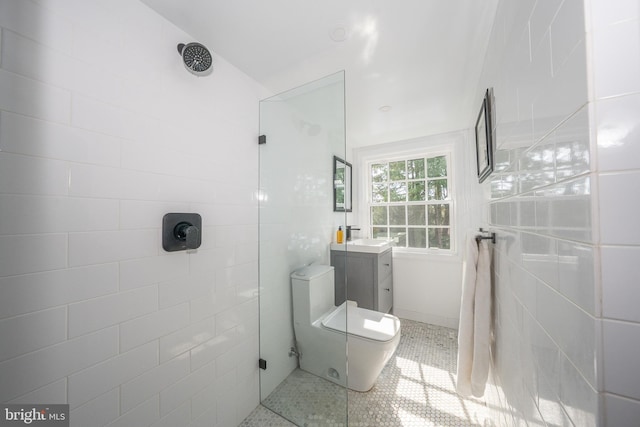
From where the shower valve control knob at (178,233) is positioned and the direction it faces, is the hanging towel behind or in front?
in front

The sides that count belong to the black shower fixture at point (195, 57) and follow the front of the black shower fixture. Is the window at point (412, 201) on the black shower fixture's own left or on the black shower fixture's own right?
on the black shower fixture's own left

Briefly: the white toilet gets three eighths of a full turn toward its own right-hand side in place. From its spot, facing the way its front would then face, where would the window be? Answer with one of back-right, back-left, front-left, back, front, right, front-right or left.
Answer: back-right

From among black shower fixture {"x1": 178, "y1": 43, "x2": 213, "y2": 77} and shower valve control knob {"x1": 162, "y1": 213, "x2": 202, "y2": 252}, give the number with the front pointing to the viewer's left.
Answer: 0

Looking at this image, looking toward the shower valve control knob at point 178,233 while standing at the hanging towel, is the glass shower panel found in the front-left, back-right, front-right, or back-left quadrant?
front-right

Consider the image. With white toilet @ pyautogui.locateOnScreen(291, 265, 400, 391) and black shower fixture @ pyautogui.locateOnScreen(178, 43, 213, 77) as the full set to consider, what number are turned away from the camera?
0

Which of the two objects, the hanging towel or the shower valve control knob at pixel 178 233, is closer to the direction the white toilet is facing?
the hanging towel

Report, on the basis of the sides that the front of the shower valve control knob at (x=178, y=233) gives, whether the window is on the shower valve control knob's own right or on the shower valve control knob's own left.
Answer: on the shower valve control knob's own left

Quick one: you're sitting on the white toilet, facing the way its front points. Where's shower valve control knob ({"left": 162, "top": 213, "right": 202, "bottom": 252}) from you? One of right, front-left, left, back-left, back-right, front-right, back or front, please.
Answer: right

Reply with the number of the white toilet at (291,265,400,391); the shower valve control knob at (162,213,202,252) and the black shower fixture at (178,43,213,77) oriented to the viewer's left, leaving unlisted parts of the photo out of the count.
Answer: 0

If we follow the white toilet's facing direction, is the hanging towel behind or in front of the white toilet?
in front

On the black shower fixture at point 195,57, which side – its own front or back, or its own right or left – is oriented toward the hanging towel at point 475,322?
front

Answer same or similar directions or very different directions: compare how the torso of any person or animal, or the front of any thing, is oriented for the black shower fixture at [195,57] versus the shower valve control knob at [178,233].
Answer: same or similar directions

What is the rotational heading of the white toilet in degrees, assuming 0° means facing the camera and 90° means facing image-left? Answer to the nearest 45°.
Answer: approximately 315°

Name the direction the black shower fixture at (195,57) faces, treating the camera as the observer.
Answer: facing the viewer and to the right of the viewer
